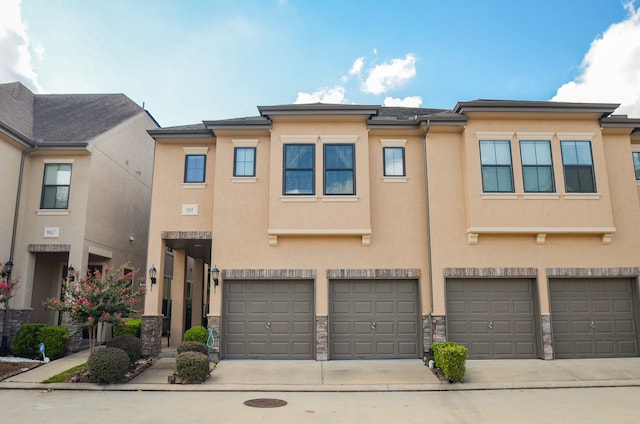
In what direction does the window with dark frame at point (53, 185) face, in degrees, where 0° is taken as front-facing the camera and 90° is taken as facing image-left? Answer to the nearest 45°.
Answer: approximately 0°

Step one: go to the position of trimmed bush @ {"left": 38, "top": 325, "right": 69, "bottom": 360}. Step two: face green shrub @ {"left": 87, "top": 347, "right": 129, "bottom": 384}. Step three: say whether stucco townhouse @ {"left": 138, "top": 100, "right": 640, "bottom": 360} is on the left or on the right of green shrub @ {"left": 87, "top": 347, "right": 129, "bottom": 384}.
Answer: left

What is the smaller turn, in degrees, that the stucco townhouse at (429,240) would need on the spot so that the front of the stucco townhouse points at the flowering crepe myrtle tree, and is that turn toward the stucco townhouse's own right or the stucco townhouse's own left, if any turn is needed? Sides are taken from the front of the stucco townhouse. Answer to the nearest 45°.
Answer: approximately 90° to the stucco townhouse's own right

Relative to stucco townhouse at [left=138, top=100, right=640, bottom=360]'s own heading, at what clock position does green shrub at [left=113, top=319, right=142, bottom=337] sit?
The green shrub is roughly at 3 o'clock from the stucco townhouse.

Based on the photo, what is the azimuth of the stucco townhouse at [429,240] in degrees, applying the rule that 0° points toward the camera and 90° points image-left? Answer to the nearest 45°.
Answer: approximately 0°

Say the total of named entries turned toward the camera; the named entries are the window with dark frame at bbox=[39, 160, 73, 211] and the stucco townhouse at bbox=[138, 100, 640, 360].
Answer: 2

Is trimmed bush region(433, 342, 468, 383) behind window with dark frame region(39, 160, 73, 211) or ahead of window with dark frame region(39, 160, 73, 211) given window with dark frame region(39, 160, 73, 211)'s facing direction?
ahead

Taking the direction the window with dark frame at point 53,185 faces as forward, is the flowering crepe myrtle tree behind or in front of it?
in front
